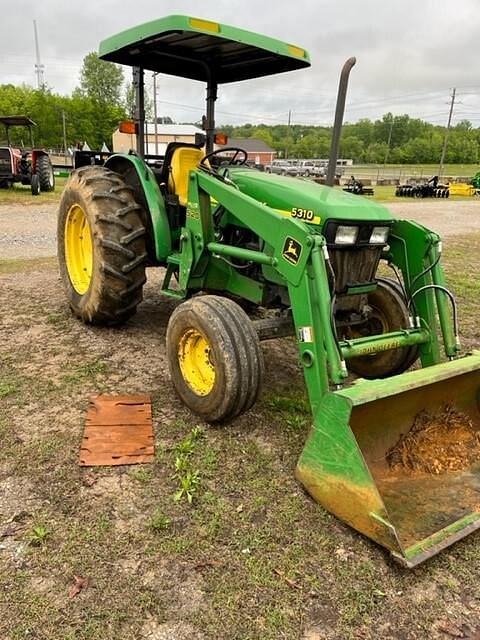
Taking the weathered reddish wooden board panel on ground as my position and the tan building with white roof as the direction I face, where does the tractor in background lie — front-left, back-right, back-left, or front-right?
front-left

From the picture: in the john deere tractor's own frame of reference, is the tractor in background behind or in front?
behind

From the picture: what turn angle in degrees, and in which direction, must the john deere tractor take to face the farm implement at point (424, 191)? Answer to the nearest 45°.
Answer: approximately 135° to its left

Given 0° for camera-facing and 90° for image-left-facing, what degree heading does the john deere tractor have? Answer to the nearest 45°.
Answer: approximately 315°

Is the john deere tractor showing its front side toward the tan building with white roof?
no

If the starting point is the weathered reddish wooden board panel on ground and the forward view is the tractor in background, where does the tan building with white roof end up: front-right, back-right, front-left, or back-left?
front-right
